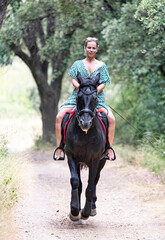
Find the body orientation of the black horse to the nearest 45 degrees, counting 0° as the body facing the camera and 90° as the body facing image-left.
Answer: approximately 0°

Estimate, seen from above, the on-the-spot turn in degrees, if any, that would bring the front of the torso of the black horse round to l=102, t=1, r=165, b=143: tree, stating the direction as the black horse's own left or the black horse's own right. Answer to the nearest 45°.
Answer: approximately 180°

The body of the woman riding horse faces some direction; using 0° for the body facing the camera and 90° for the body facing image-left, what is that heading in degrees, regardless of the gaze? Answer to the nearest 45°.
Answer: approximately 0°
